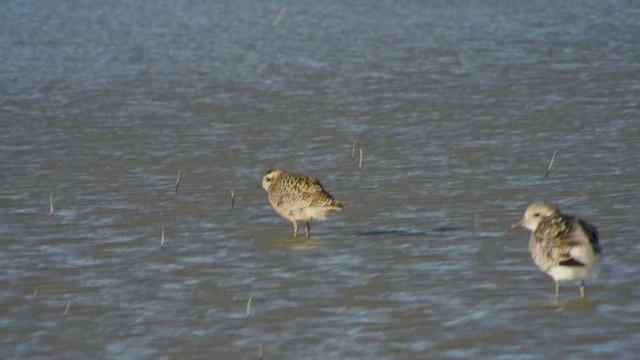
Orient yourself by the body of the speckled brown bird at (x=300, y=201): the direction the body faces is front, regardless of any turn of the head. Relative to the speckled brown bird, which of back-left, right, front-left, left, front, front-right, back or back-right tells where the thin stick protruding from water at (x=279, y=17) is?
right

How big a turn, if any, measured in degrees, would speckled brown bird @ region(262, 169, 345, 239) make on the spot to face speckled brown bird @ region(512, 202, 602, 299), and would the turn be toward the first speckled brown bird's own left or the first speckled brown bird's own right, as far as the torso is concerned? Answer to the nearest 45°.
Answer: approximately 135° to the first speckled brown bird's own left

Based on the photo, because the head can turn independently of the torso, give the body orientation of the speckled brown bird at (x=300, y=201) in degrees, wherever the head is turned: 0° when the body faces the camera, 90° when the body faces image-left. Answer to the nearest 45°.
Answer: approximately 90°

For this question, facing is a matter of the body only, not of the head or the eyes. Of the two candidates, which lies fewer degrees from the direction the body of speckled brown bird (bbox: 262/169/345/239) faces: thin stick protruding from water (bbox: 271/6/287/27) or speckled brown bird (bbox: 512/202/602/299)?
the thin stick protruding from water
